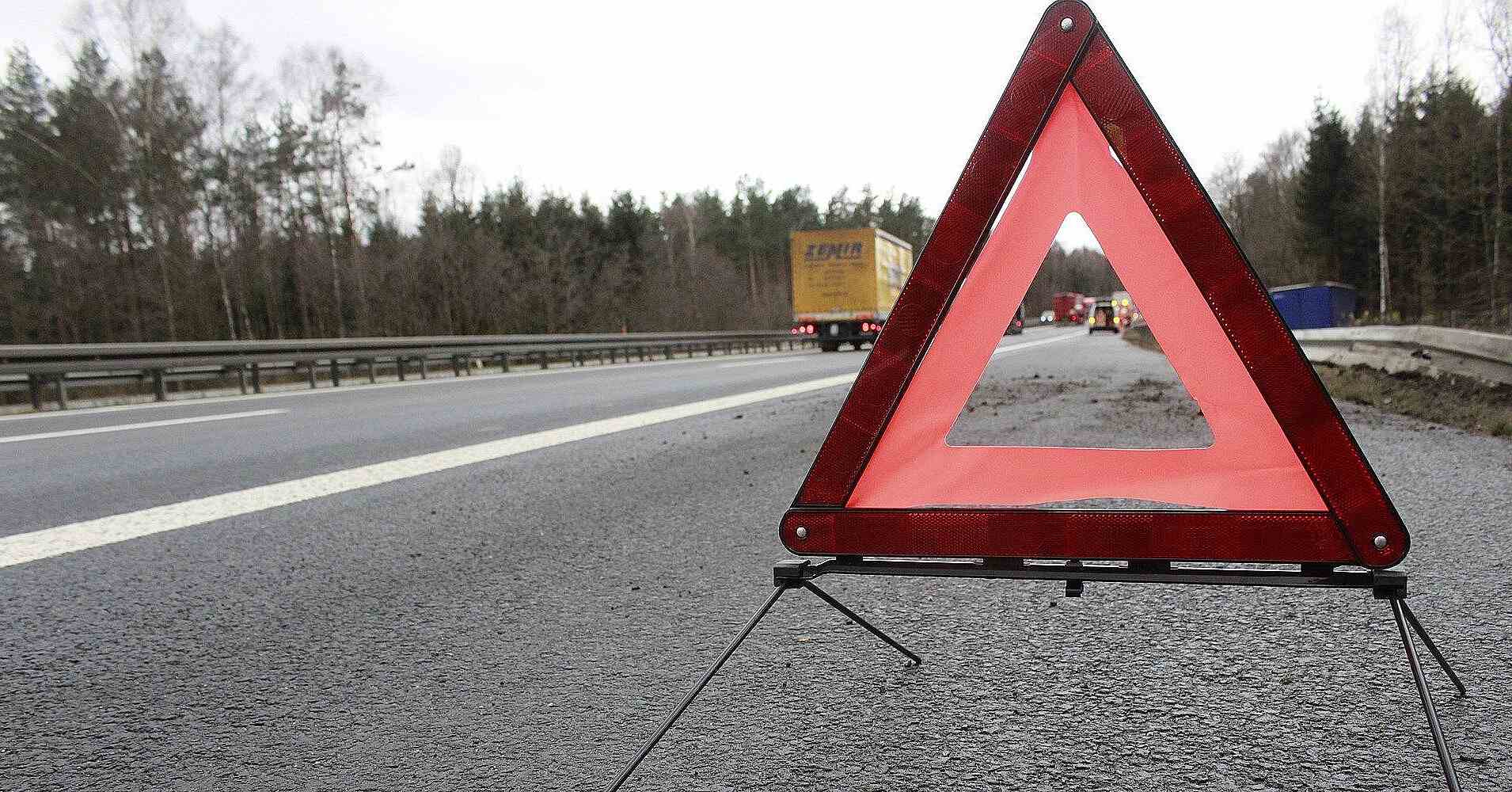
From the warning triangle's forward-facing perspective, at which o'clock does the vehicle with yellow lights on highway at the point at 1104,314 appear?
The vehicle with yellow lights on highway is roughly at 6 o'clock from the warning triangle.

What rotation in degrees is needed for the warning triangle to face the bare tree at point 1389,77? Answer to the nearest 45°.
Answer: approximately 180°

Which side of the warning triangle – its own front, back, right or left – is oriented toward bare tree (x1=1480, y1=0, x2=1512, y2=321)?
back

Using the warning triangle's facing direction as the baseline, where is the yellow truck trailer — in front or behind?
behind

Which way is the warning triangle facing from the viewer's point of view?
toward the camera

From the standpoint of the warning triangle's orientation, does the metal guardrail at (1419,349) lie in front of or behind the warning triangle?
behind

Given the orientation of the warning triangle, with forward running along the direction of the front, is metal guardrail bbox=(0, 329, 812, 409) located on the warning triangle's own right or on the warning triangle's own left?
on the warning triangle's own right
